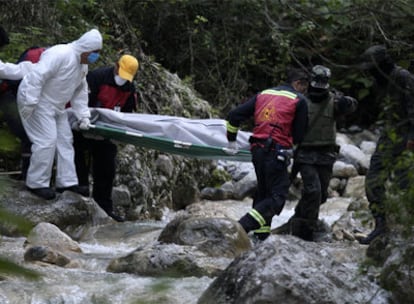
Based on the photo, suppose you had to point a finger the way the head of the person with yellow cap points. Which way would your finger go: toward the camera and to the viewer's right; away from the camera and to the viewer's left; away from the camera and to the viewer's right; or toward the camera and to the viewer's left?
toward the camera and to the viewer's right

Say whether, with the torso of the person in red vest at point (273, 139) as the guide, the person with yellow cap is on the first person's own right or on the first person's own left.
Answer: on the first person's own left

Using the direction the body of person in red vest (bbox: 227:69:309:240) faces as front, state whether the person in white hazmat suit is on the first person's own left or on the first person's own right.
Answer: on the first person's own left
